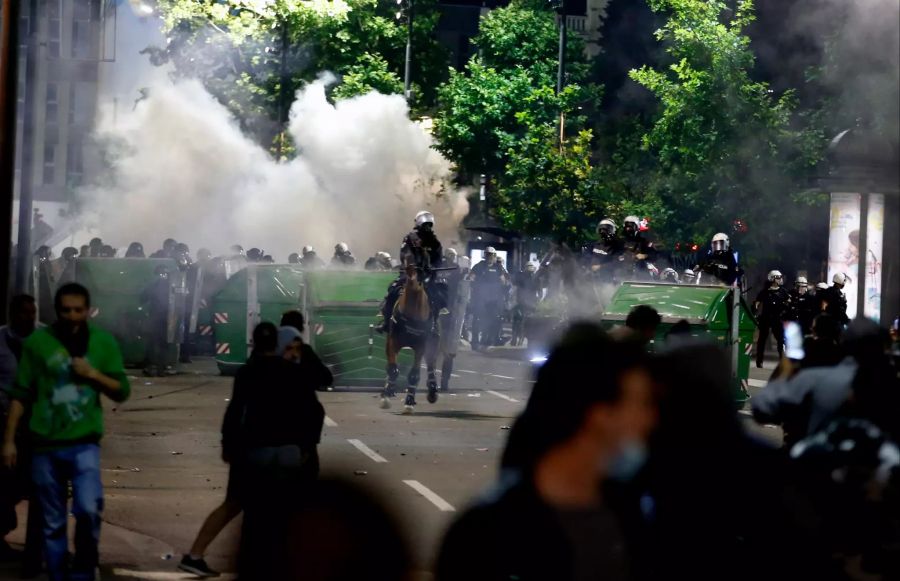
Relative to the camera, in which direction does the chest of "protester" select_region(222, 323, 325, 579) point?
away from the camera

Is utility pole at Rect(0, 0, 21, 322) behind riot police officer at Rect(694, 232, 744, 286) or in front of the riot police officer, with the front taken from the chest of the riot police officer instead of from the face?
in front

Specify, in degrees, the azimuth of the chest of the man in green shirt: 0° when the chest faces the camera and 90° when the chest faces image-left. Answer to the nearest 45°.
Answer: approximately 0°

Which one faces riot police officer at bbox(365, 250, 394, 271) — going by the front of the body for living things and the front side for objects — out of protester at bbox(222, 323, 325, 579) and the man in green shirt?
the protester

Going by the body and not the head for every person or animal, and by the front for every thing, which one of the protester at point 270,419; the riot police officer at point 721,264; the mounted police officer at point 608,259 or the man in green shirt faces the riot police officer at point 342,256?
the protester

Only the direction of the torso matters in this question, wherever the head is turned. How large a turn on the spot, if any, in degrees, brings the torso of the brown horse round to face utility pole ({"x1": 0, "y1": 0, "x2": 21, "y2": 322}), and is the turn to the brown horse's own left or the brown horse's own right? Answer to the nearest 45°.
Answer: approximately 45° to the brown horse's own right
